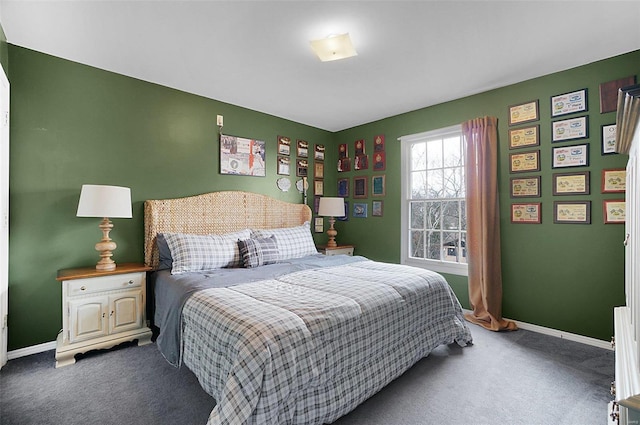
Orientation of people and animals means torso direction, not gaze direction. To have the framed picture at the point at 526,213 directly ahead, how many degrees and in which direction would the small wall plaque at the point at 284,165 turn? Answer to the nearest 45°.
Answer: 0° — it already faces it

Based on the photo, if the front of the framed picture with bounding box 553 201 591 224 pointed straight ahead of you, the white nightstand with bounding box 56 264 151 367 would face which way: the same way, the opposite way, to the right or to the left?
to the left

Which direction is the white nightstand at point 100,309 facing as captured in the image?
toward the camera

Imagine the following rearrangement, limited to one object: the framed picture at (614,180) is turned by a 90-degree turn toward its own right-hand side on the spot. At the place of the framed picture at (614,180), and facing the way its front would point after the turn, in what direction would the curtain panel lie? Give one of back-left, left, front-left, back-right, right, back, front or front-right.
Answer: front

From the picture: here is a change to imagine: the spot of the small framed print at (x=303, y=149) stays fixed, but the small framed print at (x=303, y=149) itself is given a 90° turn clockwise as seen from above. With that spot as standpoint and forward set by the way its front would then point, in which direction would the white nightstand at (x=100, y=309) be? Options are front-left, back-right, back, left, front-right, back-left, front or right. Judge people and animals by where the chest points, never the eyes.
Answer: front

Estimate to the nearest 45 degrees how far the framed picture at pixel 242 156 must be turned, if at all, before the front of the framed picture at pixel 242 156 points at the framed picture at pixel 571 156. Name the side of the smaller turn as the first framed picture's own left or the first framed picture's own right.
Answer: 0° — it already faces it

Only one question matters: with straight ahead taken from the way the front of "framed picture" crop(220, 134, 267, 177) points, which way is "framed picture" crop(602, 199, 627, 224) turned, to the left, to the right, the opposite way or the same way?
to the right

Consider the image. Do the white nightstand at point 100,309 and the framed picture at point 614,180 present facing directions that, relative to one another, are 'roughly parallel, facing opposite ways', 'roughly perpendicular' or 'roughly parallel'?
roughly perpendicular

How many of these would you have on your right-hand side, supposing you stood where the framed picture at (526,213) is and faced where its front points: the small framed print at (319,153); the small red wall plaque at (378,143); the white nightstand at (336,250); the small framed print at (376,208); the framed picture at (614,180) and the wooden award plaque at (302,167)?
5

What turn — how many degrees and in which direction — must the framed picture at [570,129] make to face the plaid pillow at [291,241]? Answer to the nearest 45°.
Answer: approximately 45° to its right

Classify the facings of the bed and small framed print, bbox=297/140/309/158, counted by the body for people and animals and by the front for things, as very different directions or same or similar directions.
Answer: same or similar directions

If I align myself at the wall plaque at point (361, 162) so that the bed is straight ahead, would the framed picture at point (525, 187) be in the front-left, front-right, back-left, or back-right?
front-left

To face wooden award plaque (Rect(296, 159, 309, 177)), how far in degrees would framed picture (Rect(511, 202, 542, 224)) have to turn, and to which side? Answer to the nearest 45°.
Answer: approximately 90° to its right

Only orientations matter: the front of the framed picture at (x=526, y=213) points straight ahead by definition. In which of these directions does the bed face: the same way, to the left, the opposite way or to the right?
to the left
